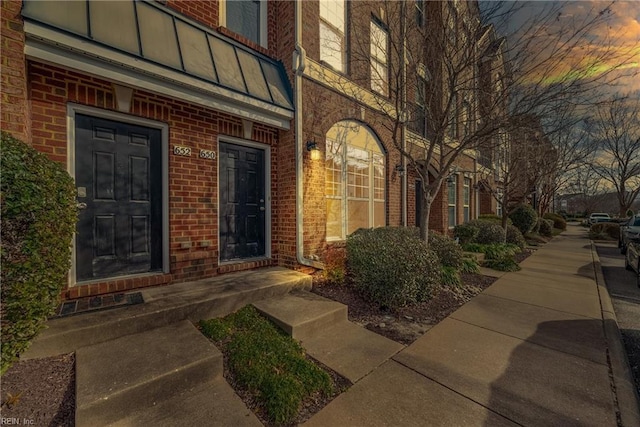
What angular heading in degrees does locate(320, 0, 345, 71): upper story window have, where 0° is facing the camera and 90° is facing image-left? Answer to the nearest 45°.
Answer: approximately 315°

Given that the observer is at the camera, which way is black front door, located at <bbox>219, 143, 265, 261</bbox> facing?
facing the viewer and to the right of the viewer

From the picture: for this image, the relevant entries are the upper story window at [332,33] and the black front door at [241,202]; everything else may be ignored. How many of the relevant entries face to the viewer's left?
0

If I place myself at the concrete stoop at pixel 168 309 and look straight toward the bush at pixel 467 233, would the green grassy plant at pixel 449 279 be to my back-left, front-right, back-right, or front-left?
front-right

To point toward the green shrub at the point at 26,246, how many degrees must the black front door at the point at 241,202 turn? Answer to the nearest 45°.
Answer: approximately 90° to its right

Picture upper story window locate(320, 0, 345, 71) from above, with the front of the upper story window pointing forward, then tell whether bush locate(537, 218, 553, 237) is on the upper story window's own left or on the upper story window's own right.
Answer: on the upper story window's own left

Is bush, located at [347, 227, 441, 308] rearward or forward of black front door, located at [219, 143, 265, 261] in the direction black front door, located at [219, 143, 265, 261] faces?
forward
